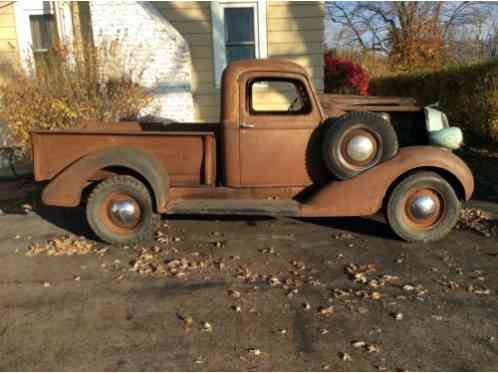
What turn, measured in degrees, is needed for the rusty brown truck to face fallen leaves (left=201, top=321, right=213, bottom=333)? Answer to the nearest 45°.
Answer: approximately 90° to its right

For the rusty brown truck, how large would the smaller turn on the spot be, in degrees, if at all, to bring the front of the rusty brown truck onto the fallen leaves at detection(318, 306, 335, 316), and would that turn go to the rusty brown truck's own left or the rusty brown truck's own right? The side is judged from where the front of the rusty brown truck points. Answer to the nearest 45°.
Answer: approximately 90° to the rusty brown truck's own right

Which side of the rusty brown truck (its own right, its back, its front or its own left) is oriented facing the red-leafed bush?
left

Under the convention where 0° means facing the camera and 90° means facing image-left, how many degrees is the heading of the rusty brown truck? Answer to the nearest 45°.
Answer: approximately 270°

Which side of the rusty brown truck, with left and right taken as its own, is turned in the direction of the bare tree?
left

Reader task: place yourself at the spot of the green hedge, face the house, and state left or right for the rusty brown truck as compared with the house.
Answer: left

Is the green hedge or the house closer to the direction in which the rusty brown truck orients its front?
the green hedge

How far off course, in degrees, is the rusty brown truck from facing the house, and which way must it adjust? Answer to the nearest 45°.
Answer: approximately 90° to its left
